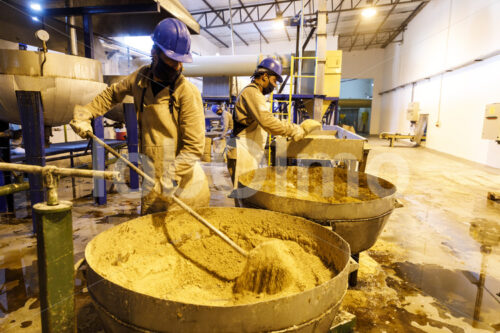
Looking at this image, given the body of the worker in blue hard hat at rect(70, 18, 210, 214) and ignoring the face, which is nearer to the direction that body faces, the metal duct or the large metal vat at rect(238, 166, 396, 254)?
the large metal vat

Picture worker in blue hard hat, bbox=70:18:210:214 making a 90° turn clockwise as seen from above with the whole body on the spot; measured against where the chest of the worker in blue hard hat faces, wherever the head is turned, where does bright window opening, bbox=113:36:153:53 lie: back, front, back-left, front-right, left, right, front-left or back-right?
right

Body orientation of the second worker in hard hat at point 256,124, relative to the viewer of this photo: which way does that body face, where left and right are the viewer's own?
facing to the right of the viewer

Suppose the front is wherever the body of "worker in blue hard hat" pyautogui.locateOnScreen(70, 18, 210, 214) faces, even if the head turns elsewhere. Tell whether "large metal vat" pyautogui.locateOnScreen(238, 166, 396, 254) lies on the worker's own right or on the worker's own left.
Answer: on the worker's own left

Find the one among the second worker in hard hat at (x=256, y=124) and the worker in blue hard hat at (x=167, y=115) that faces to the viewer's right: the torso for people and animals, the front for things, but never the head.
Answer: the second worker in hard hat

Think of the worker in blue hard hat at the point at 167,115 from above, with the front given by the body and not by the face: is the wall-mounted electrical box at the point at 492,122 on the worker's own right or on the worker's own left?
on the worker's own left

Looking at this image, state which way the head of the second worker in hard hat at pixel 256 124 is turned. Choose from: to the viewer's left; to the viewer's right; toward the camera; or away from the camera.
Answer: to the viewer's right

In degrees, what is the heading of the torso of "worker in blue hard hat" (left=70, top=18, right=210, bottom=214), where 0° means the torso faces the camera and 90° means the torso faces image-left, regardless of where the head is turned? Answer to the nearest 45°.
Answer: approximately 0°

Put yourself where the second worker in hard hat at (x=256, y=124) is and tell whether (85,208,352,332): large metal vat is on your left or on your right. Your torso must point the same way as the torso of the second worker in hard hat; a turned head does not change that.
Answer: on your right

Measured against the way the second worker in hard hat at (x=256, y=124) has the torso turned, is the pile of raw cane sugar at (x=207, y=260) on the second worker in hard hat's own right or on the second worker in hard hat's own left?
on the second worker in hard hat's own right

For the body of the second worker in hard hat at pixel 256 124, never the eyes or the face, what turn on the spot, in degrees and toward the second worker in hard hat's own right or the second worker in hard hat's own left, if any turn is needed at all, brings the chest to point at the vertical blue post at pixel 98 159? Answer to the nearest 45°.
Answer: approximately 180°

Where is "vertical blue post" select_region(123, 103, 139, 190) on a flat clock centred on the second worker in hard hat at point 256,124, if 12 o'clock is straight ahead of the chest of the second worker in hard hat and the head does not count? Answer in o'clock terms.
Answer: The vertical blue post is roughly at 7 o'clock from the second worker in hard hat.

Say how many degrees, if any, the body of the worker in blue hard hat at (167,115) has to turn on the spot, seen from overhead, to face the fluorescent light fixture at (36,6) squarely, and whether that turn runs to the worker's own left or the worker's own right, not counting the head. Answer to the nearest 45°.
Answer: approximately 135° to the worker's own right

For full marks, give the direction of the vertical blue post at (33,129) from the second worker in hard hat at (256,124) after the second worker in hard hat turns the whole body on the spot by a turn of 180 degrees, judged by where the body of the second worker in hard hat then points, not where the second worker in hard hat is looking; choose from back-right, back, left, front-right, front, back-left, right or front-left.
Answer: front
